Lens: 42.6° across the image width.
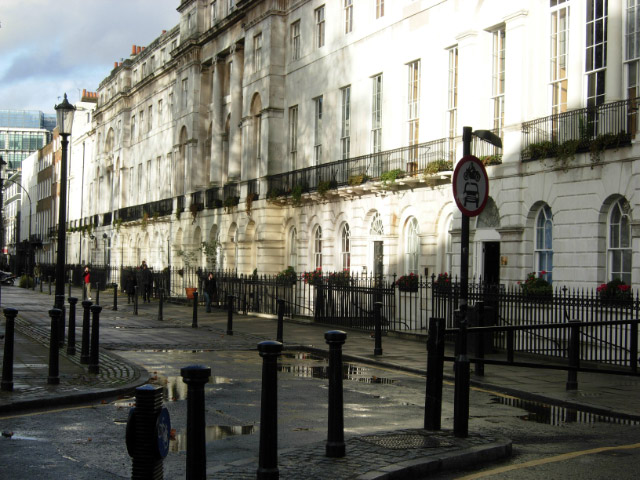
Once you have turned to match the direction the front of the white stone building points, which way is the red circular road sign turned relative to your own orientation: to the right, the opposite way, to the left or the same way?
to the left

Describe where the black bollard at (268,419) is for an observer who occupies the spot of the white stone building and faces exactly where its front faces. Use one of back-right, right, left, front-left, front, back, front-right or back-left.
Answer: front-left

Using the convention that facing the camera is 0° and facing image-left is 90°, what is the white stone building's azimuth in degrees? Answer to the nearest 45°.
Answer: approximately 45°

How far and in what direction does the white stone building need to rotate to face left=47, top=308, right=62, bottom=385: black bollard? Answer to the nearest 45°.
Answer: approximately 45° to its left

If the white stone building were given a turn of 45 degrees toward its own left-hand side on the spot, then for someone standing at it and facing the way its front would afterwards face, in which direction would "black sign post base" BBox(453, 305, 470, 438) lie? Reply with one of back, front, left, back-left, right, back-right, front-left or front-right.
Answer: front

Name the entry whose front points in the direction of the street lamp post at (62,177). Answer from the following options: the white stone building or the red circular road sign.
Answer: the white stone building

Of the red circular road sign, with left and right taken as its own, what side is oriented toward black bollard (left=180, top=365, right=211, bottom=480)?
right

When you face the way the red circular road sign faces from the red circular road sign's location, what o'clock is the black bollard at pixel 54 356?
The black bollard is roughly at 5 o'clock from the red circular road sign.

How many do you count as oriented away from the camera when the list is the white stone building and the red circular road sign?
0

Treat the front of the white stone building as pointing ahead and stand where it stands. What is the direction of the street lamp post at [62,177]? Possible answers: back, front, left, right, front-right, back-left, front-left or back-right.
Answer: front

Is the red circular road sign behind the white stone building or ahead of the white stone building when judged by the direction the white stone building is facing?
ahead

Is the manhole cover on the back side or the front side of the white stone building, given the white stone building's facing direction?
on the front side
